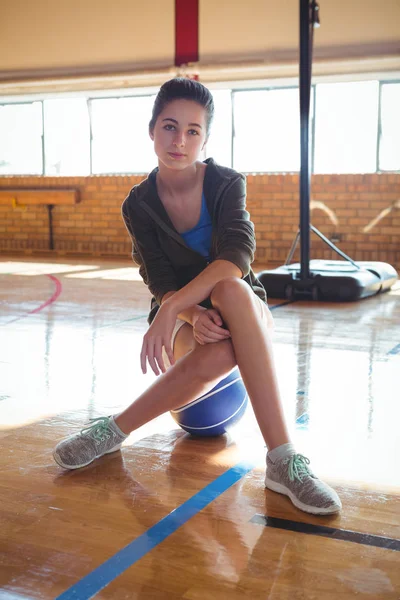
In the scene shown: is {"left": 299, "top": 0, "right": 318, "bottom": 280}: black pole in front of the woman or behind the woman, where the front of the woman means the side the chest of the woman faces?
behind

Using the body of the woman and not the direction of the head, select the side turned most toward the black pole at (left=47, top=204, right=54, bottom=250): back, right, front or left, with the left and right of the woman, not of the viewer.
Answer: back

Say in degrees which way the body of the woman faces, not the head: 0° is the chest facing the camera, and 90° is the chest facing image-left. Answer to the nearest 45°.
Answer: approximately 0°
